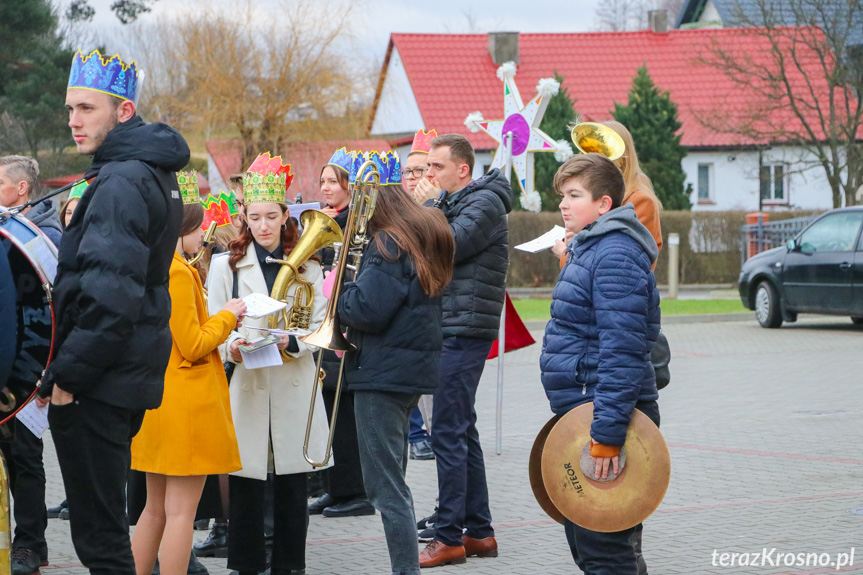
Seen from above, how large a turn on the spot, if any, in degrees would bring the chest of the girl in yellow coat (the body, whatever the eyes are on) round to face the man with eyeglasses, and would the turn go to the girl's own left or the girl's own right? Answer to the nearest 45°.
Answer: approximately 45° to the girl's own left

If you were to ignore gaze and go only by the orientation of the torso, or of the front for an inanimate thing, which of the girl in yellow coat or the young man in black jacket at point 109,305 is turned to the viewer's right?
the girl in yellow coat

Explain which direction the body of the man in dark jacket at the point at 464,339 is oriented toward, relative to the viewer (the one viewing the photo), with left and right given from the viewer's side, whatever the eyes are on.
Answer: facing to the left of the viewer

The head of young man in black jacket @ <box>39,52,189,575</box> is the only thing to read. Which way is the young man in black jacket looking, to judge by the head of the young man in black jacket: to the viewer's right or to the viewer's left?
to the viewer's left

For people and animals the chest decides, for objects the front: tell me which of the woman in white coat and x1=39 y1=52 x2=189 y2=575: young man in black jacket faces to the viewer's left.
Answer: the young man in black jacket

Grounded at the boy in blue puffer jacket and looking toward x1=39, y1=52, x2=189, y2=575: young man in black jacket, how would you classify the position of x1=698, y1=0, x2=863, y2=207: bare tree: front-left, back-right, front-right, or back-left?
back-right

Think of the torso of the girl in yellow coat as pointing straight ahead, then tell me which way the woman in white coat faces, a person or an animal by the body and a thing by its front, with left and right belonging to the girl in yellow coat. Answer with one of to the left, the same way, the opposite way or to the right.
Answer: to the right

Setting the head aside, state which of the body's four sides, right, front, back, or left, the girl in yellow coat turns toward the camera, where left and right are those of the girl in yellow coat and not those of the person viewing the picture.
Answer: right

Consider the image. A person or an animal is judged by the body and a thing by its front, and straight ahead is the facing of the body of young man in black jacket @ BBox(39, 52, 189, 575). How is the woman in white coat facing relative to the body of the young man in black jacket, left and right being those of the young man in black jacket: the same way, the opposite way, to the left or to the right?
to the left

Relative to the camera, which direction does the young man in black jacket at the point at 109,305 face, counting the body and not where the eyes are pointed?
to the viewer's left
